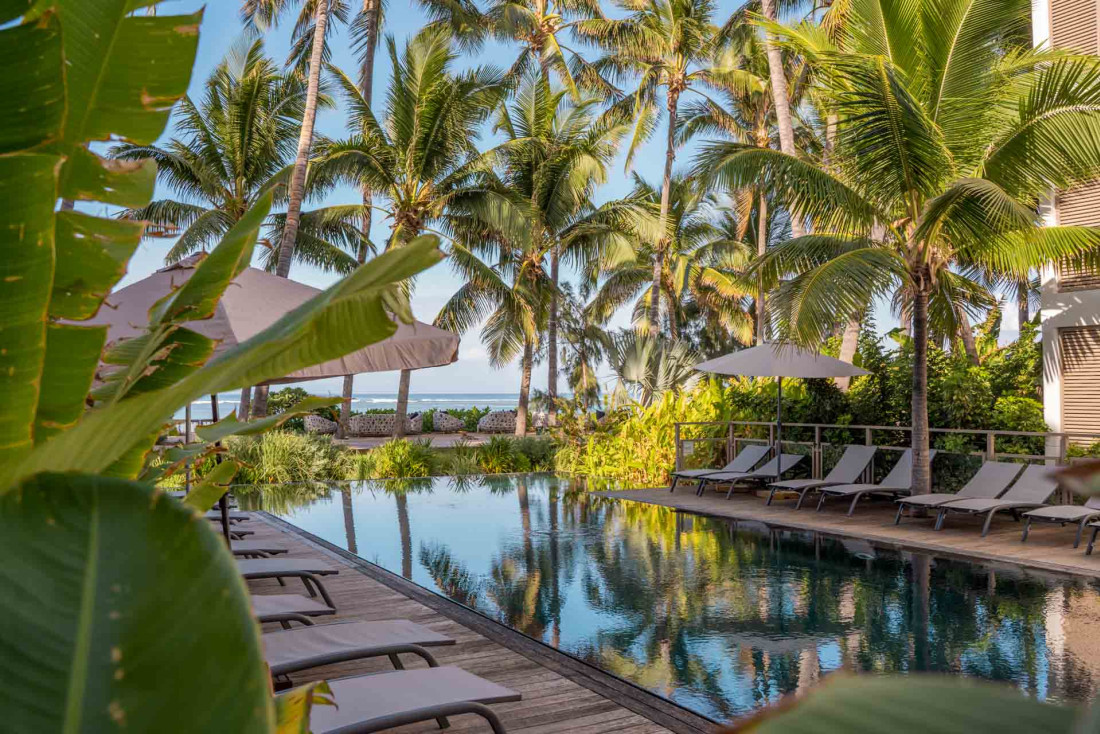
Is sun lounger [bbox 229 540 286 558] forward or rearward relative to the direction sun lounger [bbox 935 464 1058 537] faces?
forward

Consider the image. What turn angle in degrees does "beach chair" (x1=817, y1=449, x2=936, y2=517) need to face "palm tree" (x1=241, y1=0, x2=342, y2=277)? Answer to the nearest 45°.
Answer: approximately 45° to its right

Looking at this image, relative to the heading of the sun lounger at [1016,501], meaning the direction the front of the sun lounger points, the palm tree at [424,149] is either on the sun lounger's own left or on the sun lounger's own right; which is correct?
on the sun lounger's own right

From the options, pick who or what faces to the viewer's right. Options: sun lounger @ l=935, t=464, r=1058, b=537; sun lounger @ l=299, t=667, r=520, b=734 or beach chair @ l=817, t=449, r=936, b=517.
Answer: sun lounger @ l=299, t=667, r=520, b=734

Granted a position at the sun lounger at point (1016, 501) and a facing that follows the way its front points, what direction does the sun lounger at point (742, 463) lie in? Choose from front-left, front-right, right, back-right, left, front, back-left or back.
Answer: right

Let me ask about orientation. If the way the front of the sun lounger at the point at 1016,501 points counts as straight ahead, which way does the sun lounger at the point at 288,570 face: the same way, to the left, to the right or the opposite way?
the opposite way

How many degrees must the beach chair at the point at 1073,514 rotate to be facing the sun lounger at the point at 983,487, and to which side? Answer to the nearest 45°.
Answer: approximately 90° to its right

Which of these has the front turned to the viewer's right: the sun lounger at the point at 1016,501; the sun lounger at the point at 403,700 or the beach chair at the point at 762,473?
the sun lounger at the point at 403,700

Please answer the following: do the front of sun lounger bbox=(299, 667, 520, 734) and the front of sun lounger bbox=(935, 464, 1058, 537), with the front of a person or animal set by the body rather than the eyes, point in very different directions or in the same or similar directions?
very different directions

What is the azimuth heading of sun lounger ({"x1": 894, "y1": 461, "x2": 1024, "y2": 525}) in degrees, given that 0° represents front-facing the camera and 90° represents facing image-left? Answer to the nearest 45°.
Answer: approximately 45°

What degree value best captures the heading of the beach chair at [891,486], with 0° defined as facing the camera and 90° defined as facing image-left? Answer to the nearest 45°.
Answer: approximately 45°

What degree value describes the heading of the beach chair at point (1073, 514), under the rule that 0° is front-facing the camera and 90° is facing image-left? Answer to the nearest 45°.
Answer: approximately 45°

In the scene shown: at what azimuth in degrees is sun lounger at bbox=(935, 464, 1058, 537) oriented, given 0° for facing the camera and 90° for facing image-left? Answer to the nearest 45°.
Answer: approximately 45°

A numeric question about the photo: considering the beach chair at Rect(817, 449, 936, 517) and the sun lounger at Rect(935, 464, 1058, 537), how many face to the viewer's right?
0

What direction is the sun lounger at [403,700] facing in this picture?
to the viewer's right

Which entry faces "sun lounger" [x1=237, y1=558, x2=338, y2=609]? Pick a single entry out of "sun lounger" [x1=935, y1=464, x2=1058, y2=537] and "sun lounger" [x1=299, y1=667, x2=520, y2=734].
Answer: "sun lounger" [x1=935, y1=464, x2=1058, y2=537]

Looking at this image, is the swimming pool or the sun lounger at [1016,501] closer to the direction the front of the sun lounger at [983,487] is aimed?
the swimming pool

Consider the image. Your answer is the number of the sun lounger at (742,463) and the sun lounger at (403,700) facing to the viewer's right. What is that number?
1
